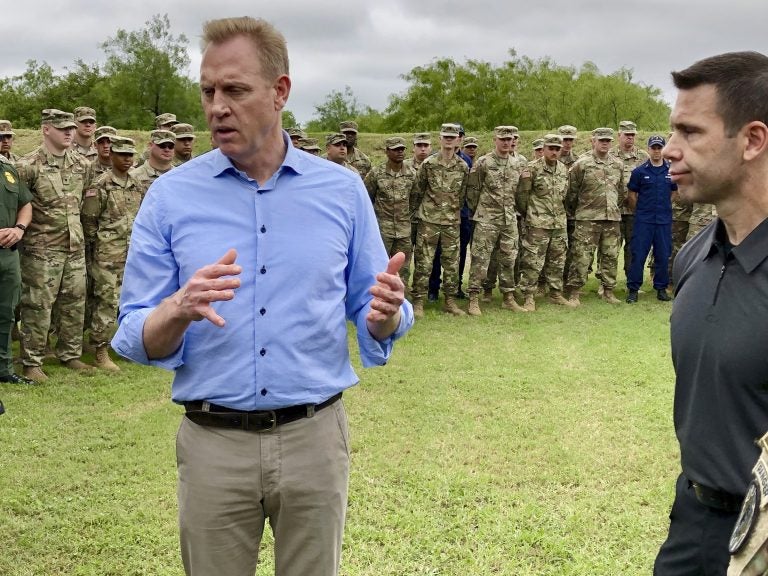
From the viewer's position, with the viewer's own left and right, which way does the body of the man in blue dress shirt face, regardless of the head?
facing the viewer

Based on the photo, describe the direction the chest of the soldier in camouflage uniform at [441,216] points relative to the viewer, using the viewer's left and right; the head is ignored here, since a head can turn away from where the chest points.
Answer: facing the viewer

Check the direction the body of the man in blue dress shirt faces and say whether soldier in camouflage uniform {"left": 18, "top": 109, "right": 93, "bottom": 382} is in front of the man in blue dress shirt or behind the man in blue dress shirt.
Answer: behind

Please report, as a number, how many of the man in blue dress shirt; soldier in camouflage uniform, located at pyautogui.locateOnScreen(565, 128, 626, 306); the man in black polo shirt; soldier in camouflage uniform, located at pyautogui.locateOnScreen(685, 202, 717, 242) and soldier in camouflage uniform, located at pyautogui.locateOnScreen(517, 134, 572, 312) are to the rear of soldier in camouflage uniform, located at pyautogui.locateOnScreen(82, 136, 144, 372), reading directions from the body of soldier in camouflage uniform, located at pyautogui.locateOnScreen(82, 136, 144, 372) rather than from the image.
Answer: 0

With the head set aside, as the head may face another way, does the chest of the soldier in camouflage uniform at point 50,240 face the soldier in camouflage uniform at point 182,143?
no

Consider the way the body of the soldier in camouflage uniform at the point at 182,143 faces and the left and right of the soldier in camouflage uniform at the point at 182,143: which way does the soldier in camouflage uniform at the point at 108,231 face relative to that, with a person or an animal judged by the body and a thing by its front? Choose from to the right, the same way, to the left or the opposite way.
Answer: the same way

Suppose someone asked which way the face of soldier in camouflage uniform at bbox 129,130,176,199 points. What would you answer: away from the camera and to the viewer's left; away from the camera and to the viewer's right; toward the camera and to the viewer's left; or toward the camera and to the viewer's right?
toward the camera and to the viewer's right

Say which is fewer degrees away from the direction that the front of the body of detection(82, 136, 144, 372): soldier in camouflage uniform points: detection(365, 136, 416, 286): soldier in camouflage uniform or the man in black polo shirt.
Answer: the man in black polo shirt

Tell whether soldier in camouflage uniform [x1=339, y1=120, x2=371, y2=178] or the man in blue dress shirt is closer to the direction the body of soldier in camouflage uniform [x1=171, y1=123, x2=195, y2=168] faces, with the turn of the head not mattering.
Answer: the man in blue dress shirt

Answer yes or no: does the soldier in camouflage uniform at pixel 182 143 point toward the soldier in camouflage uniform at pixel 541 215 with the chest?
no

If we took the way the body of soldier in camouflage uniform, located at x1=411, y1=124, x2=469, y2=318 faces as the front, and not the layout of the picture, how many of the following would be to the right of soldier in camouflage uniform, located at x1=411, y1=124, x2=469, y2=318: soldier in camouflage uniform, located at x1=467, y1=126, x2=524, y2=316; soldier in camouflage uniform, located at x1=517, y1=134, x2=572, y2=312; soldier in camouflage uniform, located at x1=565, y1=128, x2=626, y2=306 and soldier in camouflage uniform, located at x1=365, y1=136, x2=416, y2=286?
1

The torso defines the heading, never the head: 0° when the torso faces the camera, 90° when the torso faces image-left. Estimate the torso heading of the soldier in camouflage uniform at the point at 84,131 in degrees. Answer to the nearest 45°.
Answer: approximately 315°

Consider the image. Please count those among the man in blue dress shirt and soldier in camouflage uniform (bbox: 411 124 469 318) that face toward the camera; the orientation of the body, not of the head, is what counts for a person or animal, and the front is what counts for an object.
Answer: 2

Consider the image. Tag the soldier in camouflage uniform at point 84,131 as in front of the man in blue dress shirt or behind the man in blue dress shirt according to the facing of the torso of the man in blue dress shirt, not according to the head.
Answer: behind

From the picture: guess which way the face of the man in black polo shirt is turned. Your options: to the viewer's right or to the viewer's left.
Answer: to the viewer's left

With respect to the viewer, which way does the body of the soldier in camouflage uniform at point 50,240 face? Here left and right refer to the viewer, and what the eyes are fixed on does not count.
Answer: facing the viewer and to the right of the viewer

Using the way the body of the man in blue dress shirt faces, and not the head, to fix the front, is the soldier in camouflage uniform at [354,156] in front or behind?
behind

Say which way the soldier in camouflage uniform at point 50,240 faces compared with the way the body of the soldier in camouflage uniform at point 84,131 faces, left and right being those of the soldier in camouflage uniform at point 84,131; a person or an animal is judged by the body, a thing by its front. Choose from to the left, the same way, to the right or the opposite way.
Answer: the same way

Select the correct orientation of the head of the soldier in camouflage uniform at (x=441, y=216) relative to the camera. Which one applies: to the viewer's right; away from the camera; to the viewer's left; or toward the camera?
toward the camera

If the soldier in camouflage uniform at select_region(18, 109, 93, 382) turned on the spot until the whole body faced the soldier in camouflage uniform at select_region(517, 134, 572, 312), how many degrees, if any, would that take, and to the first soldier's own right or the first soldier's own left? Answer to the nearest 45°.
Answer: approximately 45° to the first soldier's own left
